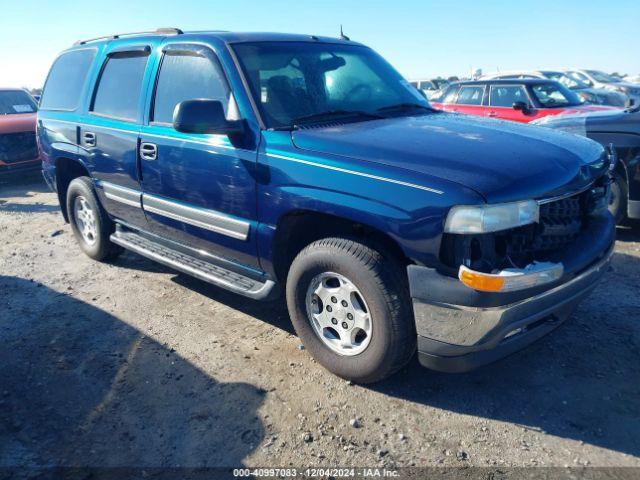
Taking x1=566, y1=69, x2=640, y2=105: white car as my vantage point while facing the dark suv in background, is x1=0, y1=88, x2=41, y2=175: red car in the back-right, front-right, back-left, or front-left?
front-right

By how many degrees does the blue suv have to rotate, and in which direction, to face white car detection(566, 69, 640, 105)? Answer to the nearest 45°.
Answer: approximately 90° to its left

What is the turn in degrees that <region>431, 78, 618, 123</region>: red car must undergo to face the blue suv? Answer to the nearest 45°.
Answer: approximately 45° to its right

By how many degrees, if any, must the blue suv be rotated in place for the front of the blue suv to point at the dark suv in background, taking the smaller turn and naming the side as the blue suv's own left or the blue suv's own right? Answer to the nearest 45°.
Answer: approximately 90° to the blue suv's own left

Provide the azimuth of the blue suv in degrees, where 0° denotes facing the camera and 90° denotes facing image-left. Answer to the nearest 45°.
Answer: approximately 315°

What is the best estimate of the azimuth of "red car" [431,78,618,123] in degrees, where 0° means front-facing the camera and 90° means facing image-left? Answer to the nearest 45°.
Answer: approximately 315°

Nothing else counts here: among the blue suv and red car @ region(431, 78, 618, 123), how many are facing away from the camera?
0

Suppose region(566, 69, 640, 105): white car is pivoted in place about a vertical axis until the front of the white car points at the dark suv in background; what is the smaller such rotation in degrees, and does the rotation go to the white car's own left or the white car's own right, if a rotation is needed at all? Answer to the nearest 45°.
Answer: approximately 45° to the white car's own right

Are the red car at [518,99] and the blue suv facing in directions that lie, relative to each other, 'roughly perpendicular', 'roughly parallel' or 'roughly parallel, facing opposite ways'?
roughly parallel

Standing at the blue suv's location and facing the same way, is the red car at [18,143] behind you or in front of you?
behind
